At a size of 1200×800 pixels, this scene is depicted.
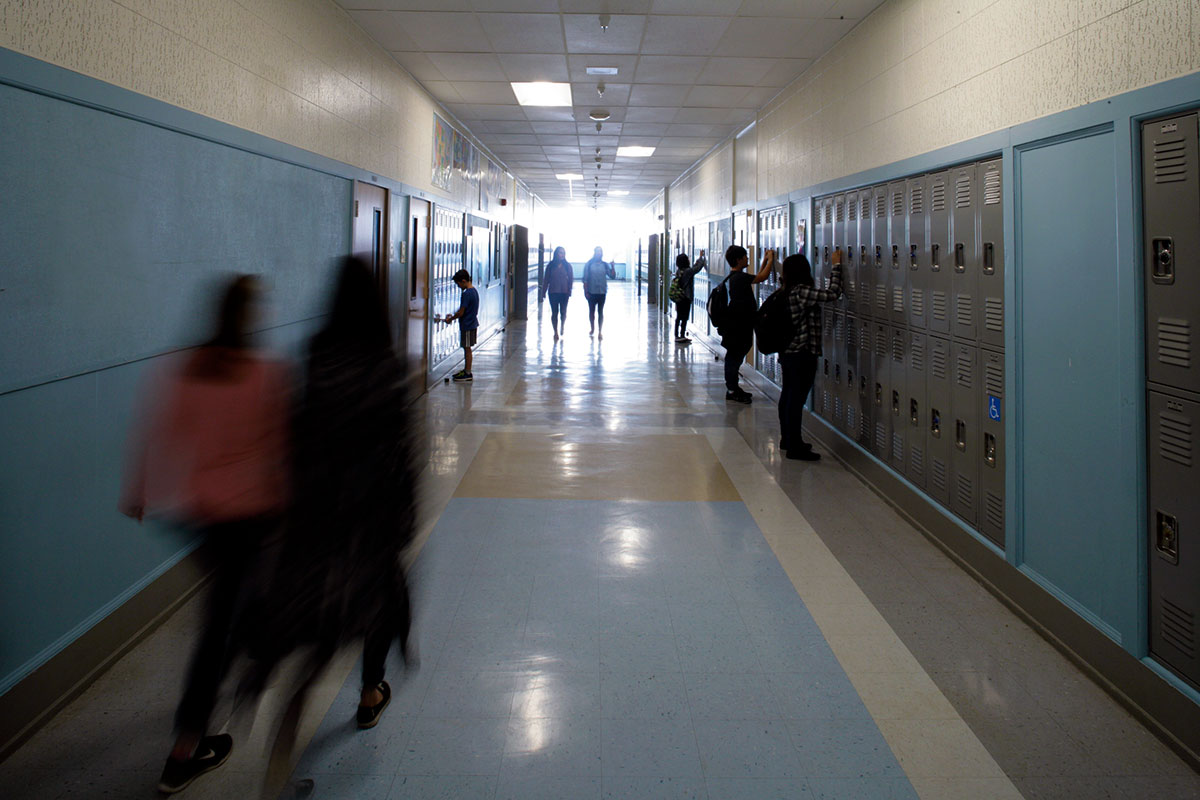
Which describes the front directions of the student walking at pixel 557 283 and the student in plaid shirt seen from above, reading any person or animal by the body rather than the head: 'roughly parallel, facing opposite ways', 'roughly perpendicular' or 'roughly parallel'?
roughly perpendicular

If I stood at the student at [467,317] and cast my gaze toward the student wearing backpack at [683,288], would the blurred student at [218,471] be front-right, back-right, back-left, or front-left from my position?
back-right

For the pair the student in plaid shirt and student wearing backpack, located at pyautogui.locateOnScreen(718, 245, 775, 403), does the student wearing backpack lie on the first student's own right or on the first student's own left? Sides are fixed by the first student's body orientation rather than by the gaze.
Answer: on the first student's own left

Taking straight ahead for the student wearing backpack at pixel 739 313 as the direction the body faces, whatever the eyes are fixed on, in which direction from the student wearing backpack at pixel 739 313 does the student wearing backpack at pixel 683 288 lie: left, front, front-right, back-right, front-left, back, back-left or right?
left

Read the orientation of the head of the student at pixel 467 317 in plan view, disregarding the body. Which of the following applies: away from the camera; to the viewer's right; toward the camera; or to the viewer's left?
to the viewer's left

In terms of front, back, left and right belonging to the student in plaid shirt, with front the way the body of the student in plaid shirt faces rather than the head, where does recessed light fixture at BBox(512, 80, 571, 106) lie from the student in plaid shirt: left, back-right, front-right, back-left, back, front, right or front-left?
back-left

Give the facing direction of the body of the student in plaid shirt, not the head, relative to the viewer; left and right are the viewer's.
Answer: facing to the right of the viewer

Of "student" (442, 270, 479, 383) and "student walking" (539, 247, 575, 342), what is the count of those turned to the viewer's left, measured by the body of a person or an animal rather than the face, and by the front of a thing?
1

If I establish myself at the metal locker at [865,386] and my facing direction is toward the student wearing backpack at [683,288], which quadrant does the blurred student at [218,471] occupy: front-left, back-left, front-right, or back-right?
back-left

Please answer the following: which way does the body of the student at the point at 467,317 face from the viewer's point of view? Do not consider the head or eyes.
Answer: to the viewer's left

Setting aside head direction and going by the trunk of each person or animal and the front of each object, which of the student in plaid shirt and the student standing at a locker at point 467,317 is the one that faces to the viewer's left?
the student standing at a locker

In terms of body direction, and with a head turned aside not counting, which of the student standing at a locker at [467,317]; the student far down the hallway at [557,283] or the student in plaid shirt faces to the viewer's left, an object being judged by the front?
the student standing at a locker at [467,317]

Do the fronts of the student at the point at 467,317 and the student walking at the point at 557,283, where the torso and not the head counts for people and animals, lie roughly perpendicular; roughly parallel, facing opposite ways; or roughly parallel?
roughly perpendicular

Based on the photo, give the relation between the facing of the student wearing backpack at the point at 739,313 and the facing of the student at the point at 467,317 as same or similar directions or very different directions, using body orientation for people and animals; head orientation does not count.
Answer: very different directions

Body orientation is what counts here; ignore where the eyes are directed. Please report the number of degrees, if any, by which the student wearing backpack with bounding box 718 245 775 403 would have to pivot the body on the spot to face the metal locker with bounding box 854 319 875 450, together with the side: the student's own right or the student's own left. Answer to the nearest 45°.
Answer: approximately 90° to the student's own right

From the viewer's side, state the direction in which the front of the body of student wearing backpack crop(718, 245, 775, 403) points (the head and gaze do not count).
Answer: to the viewer's right
